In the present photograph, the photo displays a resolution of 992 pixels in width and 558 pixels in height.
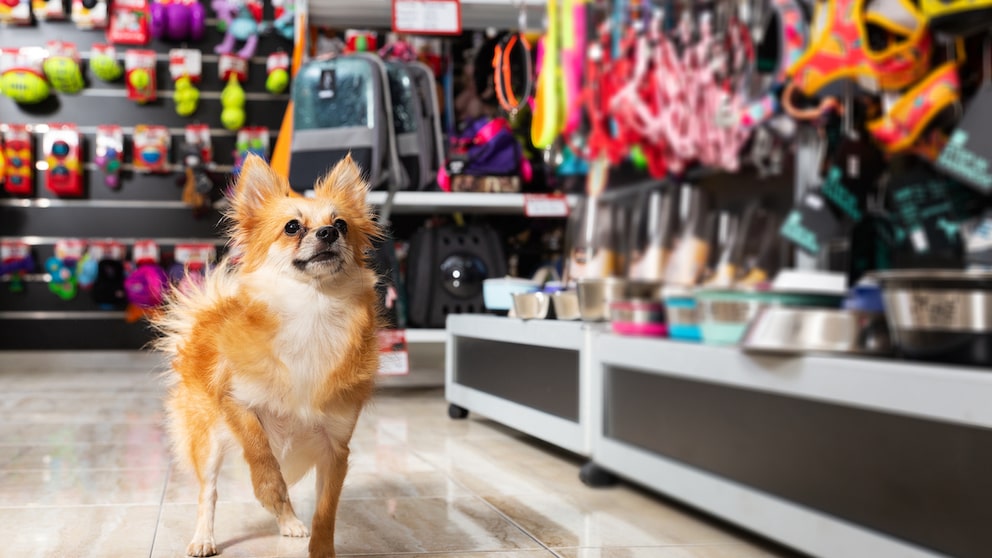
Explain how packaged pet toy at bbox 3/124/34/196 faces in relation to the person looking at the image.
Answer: facing the viewer

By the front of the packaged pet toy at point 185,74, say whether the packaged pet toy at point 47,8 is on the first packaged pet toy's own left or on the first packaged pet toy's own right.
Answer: on the first packaged pet toy's own right

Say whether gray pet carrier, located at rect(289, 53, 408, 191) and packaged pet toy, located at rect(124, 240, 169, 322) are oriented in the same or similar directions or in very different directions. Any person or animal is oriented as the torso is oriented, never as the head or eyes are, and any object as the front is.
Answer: same or similar directions

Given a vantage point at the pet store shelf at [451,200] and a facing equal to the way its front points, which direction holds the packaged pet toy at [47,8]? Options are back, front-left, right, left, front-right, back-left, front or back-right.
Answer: back-right

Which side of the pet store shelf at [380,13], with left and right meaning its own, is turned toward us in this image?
front

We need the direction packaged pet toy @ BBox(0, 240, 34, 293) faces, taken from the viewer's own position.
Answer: facing the viewer

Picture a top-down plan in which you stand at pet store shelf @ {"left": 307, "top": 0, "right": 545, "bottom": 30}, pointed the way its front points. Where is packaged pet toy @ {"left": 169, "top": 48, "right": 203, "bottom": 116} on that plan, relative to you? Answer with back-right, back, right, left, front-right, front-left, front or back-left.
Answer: back-right

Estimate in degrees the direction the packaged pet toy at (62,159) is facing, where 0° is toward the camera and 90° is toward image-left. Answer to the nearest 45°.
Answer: approximately 0°

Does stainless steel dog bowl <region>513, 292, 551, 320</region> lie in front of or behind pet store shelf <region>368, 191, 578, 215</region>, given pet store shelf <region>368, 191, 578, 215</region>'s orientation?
in front

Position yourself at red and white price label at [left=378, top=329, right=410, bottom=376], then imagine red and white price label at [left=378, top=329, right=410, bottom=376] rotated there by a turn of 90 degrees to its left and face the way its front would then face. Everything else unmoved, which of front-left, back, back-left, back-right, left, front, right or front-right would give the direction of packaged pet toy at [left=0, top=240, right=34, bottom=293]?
back-left

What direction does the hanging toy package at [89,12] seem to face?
toward the camera

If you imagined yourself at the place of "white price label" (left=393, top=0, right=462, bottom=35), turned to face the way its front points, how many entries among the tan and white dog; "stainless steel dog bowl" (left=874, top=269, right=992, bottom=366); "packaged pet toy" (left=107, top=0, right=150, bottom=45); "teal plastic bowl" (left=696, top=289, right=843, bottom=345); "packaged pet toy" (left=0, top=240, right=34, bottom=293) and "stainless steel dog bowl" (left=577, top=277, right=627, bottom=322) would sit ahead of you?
4

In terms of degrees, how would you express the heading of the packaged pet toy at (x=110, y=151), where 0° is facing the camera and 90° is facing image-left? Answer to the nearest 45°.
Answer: approximately 0°

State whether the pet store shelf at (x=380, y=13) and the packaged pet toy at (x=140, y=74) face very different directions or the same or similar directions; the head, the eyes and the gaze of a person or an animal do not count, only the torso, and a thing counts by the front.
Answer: same or similar directions

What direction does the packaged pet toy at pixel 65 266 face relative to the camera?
toward the camera

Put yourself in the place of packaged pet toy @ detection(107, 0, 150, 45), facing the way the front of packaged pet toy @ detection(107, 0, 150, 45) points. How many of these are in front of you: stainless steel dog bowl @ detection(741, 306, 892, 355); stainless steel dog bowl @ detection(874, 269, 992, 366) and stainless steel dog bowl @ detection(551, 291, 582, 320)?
3
